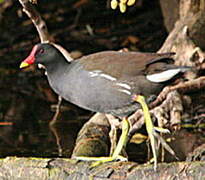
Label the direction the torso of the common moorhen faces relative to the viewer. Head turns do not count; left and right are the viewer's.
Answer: facing to the left of the viewer

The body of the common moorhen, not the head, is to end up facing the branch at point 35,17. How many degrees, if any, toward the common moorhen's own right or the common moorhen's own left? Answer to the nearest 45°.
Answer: approximately 45° to the common moorhen's own right
